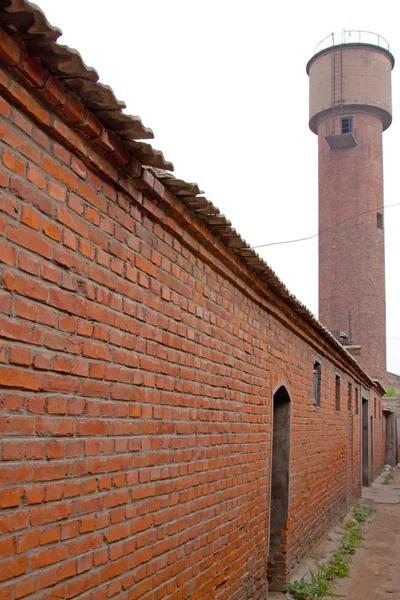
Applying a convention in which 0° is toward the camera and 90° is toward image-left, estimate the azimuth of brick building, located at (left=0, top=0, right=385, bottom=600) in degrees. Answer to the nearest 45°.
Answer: approximately 315°

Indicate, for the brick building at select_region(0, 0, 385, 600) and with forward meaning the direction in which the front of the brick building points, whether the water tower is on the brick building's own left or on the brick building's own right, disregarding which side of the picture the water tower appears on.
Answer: on the brick building's own left
